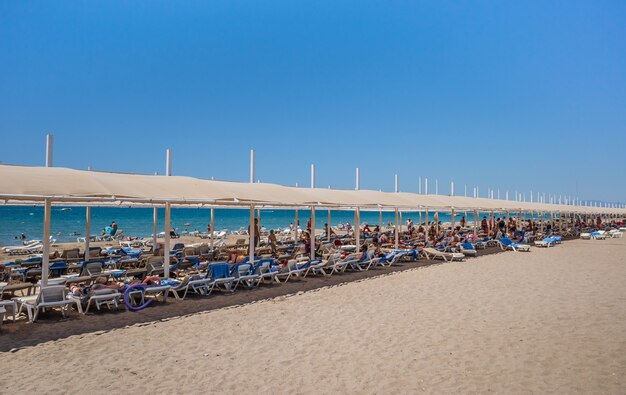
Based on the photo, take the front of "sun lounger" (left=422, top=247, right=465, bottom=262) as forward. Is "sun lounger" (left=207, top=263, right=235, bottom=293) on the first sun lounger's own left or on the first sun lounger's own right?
on the first sun lounger's own right

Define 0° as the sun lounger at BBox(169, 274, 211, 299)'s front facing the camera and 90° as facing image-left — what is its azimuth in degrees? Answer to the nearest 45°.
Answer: approximately 45°

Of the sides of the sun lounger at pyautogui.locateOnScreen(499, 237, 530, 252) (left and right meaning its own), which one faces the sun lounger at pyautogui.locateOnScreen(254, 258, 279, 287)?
right

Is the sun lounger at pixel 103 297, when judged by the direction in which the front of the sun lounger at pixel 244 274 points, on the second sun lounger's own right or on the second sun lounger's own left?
on the second sun lounger's own right

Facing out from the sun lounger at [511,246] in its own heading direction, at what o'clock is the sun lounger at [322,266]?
the sun lounger at [322,266] is roughly at 4 o'clock from the sun lounger at [511,246].

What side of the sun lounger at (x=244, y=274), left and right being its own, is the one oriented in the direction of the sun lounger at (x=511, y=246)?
left
